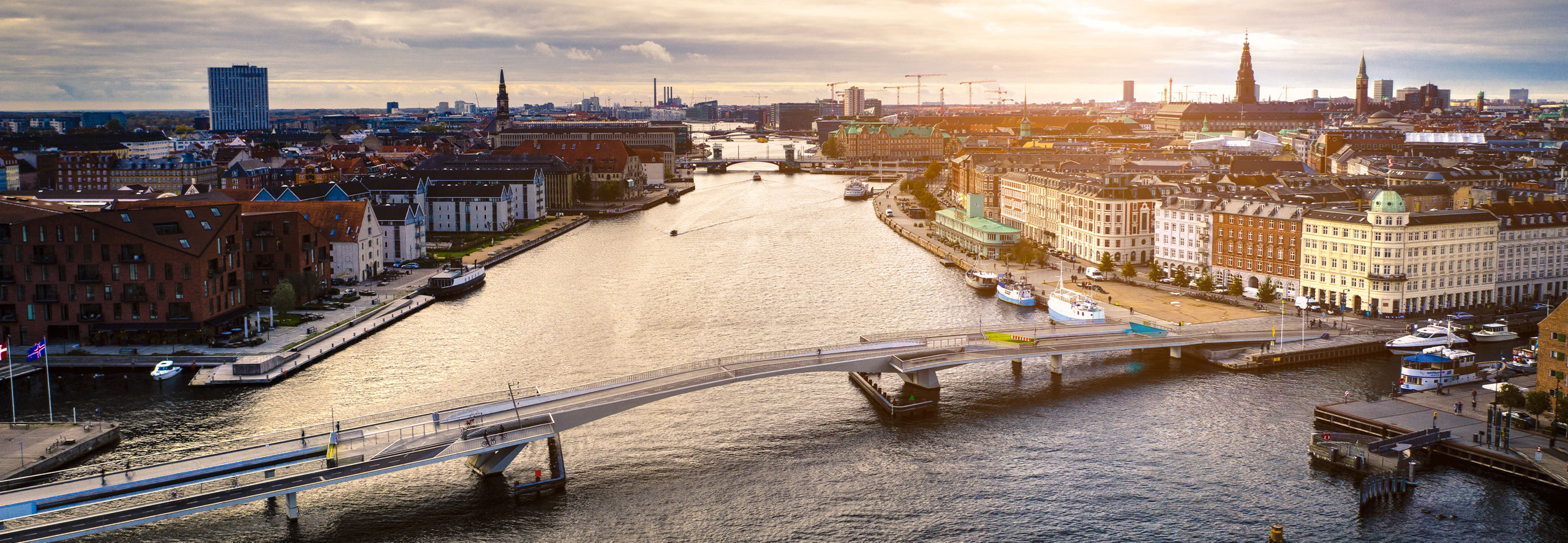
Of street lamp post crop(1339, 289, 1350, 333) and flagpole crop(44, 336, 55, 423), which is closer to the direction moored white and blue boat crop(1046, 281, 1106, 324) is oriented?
the flagpole

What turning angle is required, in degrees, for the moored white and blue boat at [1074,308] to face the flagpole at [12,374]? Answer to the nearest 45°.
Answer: approximately 90° to its left

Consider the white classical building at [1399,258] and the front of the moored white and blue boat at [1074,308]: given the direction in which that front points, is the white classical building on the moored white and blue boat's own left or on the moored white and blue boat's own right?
on the moored white and blue boat's own right

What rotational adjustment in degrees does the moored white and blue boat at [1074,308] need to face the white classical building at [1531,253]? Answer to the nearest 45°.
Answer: approximately 90° to its right

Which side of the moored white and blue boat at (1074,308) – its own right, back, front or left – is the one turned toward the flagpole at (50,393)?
left

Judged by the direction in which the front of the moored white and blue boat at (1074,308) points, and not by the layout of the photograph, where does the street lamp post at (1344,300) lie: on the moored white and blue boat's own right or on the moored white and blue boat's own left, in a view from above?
on the moored white and blue boat's own right

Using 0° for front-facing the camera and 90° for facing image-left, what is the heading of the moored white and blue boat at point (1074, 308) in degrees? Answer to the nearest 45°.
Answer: approximately 135°

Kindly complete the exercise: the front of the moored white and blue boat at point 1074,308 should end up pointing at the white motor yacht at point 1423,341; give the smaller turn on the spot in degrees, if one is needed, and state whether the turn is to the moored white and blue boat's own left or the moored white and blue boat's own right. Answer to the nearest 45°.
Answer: approximately 135° to the moored white and blue boat's own right

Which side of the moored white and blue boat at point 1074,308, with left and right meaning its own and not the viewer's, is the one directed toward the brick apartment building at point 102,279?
left

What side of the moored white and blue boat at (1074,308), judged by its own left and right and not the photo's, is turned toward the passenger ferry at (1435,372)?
back

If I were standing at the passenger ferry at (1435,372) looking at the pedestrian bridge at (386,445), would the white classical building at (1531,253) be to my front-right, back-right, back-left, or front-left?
back-right
